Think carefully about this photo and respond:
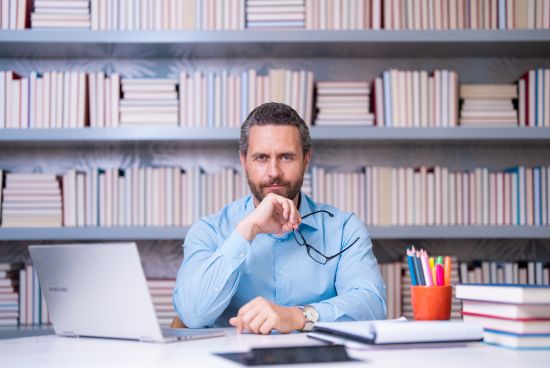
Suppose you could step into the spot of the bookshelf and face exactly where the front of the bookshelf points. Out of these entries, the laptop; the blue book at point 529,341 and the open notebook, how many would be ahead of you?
3

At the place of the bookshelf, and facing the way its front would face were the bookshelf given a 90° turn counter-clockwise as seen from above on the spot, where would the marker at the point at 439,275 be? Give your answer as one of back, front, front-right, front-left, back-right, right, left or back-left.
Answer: right

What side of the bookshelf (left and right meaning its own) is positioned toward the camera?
front

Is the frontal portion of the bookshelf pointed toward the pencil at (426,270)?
yes

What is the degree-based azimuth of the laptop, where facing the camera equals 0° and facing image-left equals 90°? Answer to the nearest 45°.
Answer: approximately 225°

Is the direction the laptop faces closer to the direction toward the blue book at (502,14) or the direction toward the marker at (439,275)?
the blue book

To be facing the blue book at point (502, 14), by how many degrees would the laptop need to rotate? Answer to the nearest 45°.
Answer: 0° — it already faces it

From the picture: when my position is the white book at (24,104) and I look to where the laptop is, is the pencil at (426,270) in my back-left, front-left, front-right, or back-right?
front-left

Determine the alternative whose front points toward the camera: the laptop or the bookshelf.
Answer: the bookshelf

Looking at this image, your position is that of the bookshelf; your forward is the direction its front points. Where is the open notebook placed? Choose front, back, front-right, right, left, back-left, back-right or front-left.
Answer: front

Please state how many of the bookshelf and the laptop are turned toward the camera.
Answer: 1
